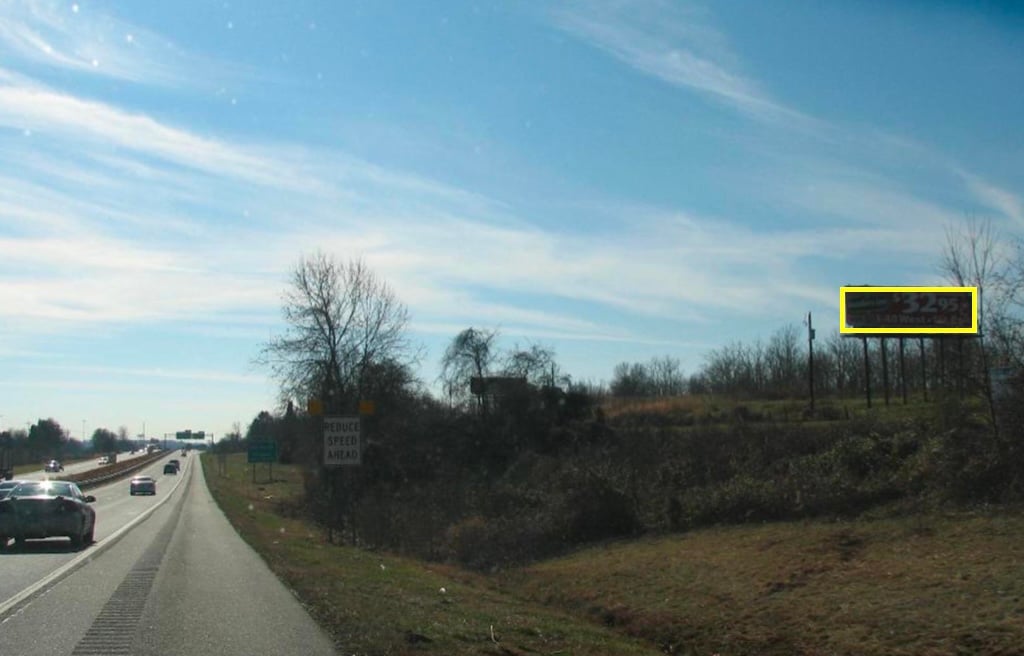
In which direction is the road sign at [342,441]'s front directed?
toward the camera

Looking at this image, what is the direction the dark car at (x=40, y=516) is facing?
away from the camera

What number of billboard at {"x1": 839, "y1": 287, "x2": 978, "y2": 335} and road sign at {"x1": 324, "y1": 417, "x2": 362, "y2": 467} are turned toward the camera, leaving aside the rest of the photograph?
2

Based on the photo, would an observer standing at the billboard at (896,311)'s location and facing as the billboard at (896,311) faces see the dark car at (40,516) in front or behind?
in front
